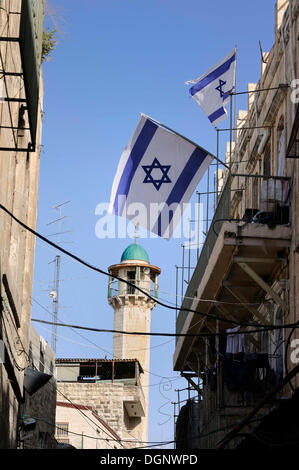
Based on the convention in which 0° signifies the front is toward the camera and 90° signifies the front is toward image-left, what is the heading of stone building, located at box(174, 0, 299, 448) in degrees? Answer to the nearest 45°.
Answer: approximately 90°
